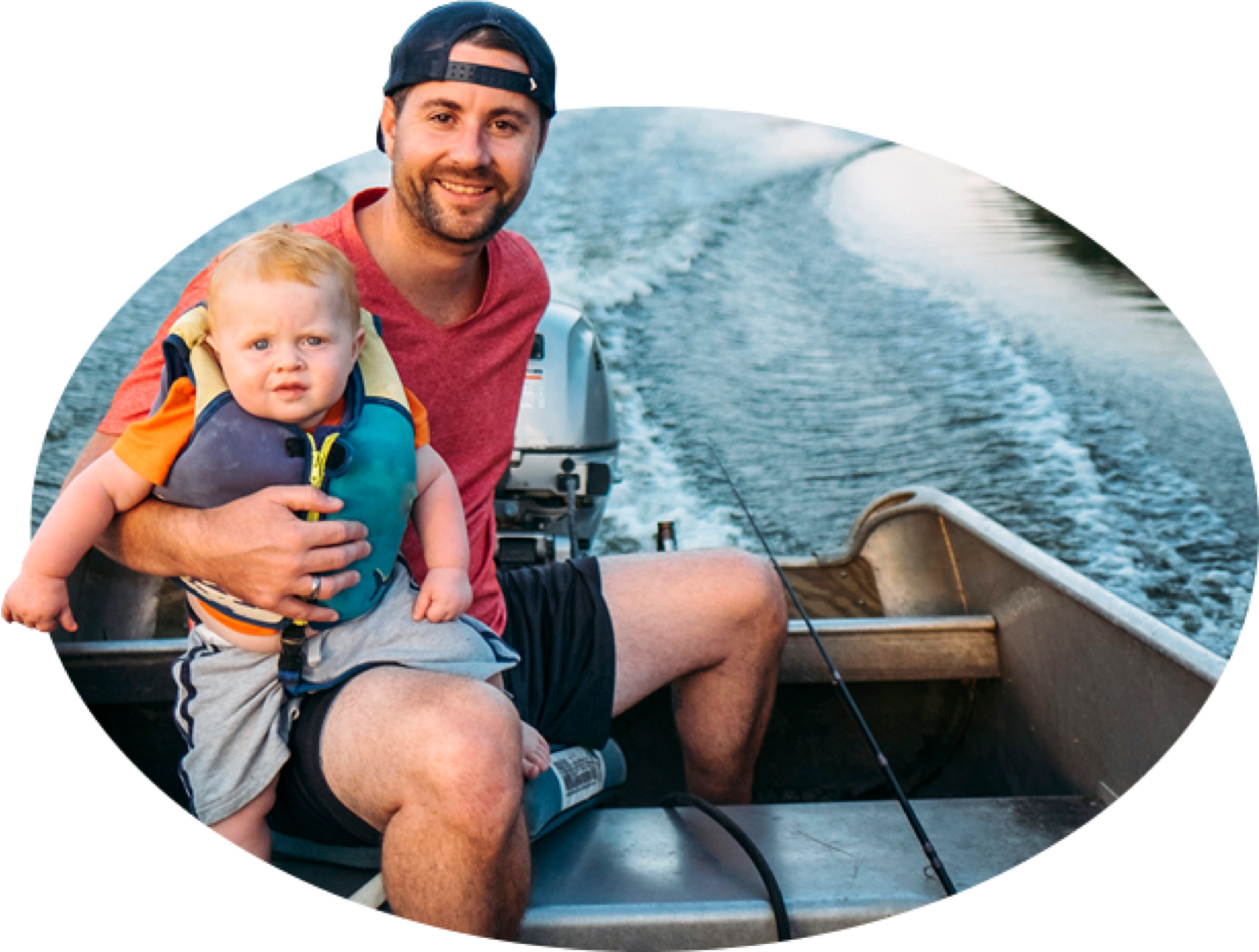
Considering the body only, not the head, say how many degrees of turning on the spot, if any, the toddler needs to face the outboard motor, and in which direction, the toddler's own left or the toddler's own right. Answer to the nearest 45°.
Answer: approximately 135° to the toddler's own left

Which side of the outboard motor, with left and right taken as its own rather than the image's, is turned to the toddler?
front

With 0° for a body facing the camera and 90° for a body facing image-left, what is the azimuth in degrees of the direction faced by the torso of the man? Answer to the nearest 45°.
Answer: approximately 315°

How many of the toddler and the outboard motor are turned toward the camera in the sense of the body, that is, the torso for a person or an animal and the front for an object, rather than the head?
2

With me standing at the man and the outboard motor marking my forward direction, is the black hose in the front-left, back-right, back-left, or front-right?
back-right

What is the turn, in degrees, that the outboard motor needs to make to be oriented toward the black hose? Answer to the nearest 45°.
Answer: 0° — it already faces it

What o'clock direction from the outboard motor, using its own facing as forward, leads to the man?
The man is roughly at 12 o'clock from the outboard motor.

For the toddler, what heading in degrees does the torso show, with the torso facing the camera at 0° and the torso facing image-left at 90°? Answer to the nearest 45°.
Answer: approximately 0°
